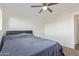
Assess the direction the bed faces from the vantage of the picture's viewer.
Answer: facing the viewer and to the right of the viewer
